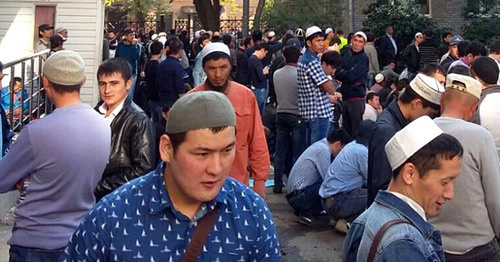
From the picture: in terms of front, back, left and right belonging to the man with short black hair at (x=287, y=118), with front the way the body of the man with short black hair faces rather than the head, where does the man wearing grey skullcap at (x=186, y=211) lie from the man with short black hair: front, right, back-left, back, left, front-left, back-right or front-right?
back

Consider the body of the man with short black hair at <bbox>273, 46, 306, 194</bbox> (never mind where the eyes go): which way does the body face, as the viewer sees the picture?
away from the camera

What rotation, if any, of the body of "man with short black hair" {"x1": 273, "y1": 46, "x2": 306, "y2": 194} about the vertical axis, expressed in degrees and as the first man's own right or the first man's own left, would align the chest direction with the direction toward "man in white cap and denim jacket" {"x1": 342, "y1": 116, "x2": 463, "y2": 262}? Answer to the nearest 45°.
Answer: approximately 180°

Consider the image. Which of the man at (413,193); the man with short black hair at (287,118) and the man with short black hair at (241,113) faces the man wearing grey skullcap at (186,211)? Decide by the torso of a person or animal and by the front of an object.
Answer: the man with short black hair at (241,113)

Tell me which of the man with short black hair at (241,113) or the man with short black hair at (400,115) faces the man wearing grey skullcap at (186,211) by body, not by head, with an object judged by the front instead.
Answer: the man with short black hair at (241,113)

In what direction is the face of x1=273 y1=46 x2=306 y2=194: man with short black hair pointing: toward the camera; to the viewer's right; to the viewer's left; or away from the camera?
away from the camera

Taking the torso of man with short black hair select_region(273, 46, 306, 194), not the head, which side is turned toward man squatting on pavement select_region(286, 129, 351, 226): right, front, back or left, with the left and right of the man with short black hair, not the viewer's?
back
